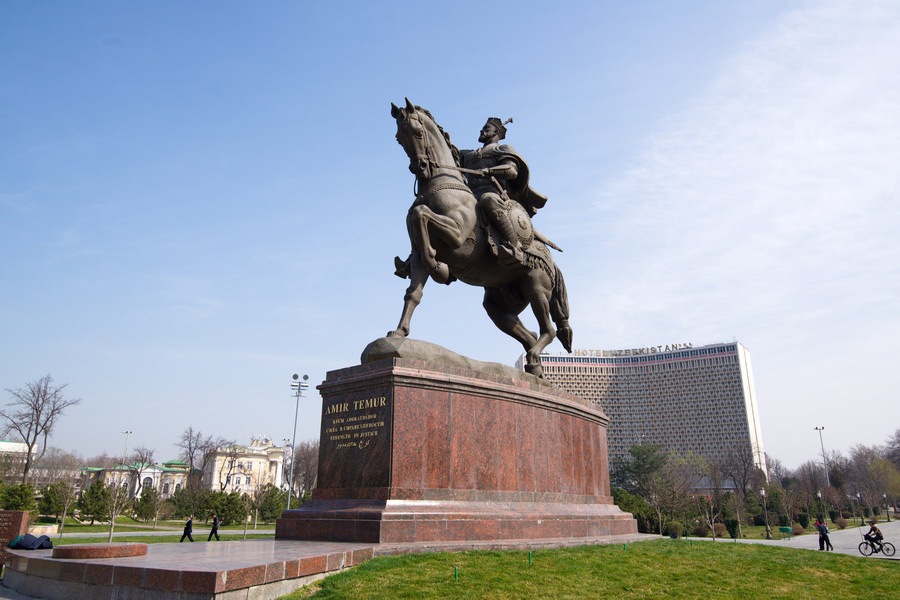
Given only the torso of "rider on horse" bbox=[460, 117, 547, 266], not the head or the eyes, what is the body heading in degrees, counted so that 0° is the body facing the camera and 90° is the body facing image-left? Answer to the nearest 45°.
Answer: approximately 45°

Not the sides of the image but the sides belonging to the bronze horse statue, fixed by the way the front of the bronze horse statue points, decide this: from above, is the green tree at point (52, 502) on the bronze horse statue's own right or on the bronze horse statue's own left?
on the bronze horse statue's own right

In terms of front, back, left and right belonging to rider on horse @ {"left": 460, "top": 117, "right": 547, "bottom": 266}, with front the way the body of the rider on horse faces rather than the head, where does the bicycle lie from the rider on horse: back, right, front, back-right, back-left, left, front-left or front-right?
back

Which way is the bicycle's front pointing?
to the viewer's left

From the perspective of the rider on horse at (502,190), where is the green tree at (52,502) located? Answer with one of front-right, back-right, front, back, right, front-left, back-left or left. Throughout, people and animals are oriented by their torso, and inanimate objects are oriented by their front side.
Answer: right

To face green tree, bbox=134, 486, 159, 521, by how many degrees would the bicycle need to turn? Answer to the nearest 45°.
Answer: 0° — it already faces it

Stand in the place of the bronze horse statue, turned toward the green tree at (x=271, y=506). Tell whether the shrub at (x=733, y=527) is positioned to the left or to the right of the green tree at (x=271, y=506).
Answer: right

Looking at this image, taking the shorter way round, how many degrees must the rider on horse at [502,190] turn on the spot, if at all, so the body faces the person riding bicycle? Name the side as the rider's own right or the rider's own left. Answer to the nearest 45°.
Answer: approximately 180°

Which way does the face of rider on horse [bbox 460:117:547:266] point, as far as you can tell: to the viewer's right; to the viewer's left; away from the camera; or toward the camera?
to the viewer's left
